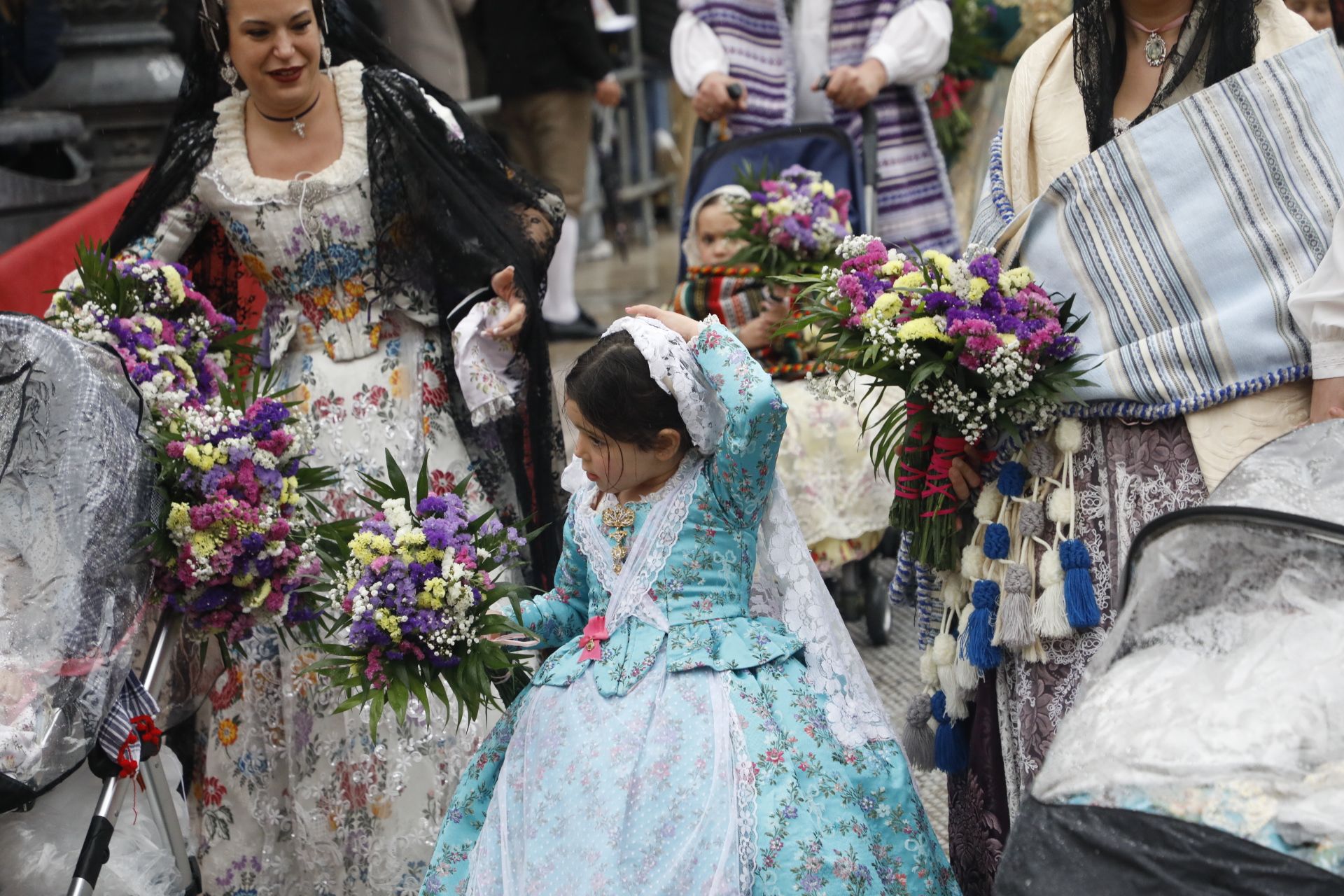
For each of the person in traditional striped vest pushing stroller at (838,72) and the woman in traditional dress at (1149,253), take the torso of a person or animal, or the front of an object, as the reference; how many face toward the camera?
2

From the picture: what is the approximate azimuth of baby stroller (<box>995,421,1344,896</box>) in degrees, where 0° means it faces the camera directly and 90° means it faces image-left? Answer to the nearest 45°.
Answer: approximately 45°

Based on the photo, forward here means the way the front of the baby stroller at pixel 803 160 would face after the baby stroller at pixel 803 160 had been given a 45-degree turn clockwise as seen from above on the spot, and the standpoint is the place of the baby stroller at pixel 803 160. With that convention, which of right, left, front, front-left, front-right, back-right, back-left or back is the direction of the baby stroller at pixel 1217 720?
front-left

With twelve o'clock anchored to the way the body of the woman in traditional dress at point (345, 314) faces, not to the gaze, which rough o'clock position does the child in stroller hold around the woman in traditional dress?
The child in stroller is roughly at 8 o'clock from the woman in traditional dress.

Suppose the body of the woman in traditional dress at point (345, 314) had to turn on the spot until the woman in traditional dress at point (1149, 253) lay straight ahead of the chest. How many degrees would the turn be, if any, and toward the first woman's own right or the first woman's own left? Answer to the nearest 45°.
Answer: approximately 45° to the first woman's own left

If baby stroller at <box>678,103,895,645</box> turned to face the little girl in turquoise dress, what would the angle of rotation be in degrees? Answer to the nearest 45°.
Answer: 0° — it already faces them

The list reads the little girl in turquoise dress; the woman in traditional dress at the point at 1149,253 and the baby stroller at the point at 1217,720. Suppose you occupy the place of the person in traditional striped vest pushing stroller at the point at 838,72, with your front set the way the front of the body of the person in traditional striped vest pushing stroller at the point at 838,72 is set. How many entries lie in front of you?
3

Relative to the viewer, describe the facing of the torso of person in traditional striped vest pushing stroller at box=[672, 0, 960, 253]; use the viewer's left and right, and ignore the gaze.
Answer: facing the viewer

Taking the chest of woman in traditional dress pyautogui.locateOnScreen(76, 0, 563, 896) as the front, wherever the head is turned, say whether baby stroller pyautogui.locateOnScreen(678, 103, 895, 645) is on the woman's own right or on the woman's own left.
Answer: on the woman's own left

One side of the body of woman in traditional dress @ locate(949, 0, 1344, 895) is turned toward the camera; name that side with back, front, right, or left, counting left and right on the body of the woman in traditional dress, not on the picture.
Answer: front

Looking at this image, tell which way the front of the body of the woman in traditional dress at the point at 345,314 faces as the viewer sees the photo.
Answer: toward the camera

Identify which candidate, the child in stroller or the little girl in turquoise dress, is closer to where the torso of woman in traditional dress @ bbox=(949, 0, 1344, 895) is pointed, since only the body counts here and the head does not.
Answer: the little girl in turquoise dress

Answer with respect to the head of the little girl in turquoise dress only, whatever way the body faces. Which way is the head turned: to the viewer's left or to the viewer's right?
to the viewer's left

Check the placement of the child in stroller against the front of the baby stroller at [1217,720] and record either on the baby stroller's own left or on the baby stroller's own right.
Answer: on the baby stroller's own right

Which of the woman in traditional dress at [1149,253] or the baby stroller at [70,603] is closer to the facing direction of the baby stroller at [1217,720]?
the baby stroller

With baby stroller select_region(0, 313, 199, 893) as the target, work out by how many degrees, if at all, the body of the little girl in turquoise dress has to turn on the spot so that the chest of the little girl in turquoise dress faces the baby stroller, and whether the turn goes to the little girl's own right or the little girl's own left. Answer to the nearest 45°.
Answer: approximately 45° to the little girl's own right

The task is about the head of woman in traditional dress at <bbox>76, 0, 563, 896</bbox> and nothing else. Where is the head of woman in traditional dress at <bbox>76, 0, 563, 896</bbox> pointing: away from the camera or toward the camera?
toward the camera
